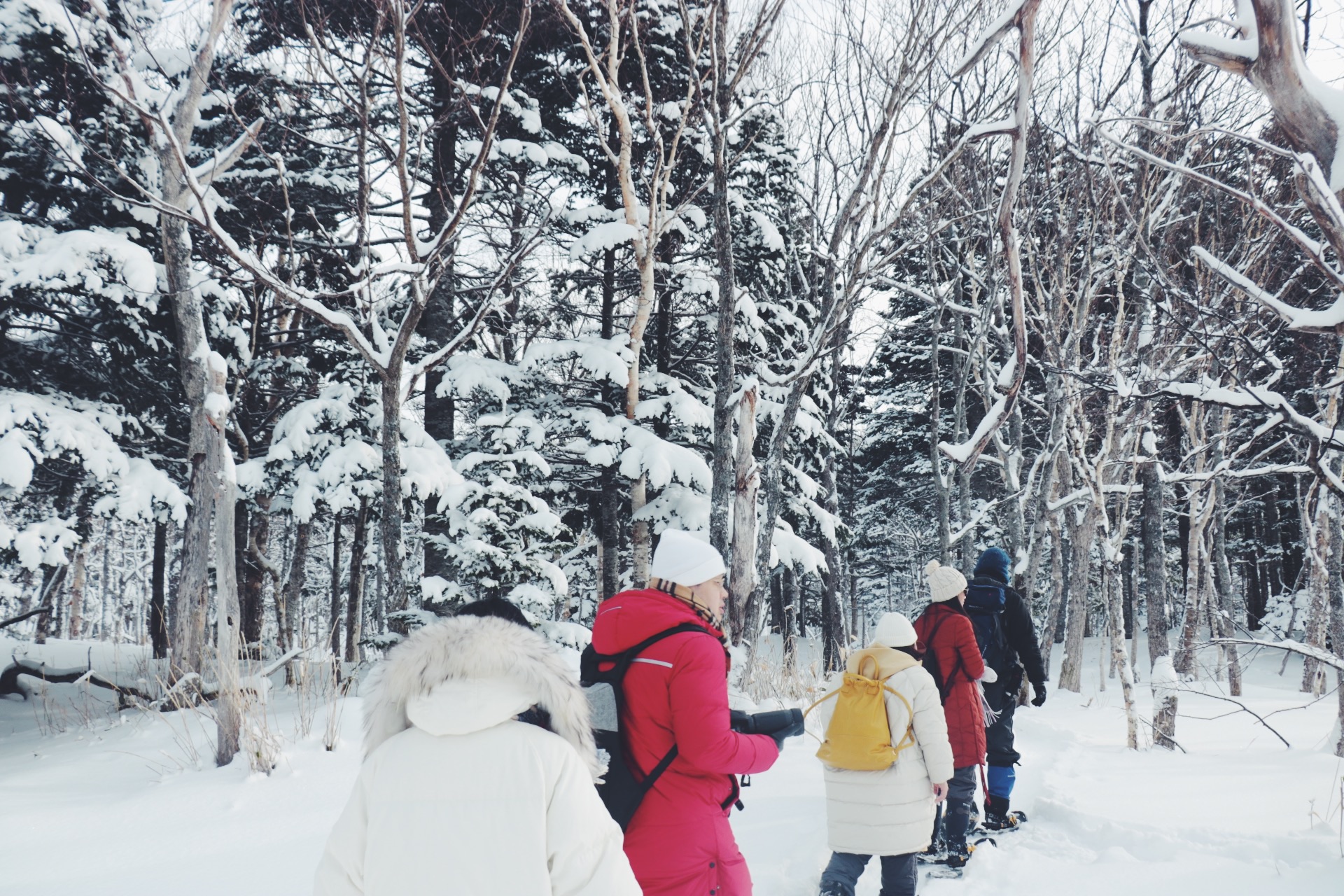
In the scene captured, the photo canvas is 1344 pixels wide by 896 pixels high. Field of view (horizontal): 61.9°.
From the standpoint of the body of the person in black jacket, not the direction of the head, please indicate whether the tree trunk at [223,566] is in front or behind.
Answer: behind

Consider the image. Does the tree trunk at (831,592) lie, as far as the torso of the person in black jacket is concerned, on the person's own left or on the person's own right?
on the person's own left

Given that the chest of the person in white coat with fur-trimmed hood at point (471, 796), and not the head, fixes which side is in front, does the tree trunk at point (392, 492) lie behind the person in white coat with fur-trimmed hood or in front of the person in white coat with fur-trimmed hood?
in front

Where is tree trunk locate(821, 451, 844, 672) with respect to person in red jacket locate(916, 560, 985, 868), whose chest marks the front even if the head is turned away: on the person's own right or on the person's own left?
on the person's own left

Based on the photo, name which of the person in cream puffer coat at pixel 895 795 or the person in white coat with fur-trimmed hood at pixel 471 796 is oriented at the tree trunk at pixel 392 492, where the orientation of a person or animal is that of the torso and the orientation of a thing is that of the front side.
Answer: the person in white coat with fur-trimmed hood at pixel 471 796

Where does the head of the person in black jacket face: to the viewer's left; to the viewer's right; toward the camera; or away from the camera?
away from the camera

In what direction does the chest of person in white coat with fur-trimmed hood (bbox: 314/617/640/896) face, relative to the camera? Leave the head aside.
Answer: away from the camera

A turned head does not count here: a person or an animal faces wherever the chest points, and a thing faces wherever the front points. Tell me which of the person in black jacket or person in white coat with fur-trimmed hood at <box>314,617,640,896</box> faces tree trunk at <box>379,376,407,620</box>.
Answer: the person in white coat with fur-trimmed hood

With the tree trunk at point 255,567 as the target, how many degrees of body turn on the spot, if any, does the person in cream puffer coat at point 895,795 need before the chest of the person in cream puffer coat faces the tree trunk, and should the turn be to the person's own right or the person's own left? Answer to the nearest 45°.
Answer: approximately 90° to the person's own left

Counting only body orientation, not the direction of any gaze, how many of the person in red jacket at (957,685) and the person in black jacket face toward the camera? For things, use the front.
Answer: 0

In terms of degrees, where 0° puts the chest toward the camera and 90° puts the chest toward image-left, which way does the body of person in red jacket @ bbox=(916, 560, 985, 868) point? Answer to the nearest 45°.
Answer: approximately 225°

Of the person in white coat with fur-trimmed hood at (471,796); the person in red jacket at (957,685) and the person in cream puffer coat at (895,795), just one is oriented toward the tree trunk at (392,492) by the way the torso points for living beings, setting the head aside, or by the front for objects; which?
the person in white coat with fur-trimmed hood at (471,796)

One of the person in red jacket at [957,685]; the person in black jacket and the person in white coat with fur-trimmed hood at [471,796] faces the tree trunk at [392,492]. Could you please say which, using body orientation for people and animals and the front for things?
the person in white coat with fur-trimmed hood

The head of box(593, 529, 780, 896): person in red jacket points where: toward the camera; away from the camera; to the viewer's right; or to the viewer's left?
to the viewer's right

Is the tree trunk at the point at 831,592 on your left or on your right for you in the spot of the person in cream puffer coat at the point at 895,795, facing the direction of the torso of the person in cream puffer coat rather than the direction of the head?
on your left

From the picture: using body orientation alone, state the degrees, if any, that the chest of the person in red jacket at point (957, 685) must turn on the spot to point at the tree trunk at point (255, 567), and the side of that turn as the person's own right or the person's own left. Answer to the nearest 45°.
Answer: approximately 90° to the person's own left
